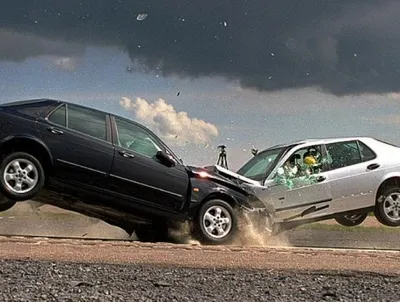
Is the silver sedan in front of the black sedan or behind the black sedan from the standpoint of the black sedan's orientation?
in front

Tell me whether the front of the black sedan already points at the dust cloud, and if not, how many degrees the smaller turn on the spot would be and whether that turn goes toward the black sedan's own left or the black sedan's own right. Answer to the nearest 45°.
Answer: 0° — it already faces it

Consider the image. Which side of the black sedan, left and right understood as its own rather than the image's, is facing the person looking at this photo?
right
